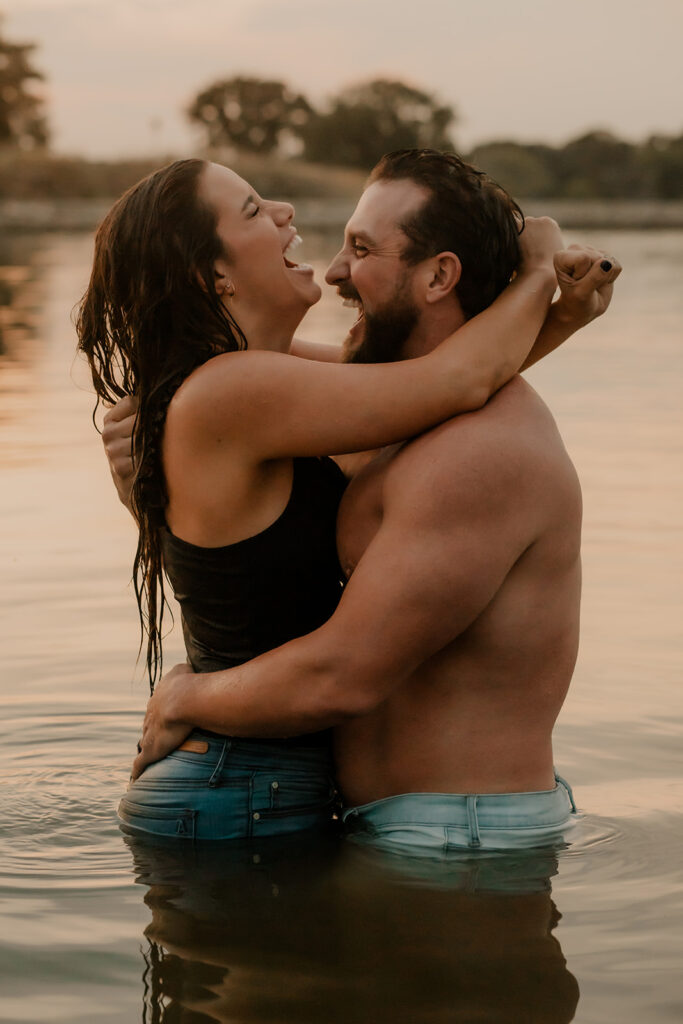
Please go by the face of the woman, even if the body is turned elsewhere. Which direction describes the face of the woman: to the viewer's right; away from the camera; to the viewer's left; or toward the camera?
to the viewer's right

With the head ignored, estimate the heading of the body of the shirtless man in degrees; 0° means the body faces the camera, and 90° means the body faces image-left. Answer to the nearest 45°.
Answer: approximately 90°

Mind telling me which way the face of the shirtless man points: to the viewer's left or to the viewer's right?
to the viewer's left

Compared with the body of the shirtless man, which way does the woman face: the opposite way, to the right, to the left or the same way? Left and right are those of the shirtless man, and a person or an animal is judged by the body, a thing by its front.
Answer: the opposite way

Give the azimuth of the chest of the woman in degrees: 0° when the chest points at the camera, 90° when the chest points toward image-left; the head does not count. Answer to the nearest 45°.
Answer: approximately 270°
